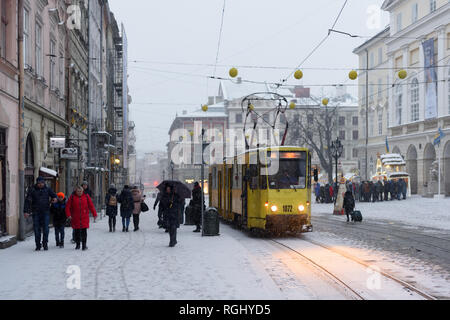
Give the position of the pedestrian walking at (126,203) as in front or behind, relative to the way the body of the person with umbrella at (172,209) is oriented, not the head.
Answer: behind

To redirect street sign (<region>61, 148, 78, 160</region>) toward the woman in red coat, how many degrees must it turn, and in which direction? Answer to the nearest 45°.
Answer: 0° — it already faces them

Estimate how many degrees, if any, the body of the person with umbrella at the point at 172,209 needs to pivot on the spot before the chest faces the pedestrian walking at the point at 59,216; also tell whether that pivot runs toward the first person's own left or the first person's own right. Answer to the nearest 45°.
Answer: approximately 90° to the first person's own right

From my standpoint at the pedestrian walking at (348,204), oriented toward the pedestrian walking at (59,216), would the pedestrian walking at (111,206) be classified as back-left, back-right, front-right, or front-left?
front-right

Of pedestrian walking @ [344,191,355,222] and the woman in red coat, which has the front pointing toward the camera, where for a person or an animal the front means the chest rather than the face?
the woman in red coat

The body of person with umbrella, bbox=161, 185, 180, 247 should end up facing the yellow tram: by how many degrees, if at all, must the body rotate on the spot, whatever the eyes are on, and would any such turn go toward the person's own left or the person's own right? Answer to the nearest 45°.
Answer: approximately 135° to the person's own left

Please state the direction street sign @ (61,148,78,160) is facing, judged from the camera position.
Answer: facing the viewer

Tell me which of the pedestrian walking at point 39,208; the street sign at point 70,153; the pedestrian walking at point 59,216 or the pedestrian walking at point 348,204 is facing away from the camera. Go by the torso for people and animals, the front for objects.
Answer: the pedestrian walking at point 348,204

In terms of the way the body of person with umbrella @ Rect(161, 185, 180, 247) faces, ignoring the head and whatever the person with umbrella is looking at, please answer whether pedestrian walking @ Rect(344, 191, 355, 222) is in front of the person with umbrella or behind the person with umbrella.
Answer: behind

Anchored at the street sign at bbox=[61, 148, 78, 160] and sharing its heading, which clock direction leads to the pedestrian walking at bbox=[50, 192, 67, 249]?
The pedestrian walking is roughly at 12 o'clock from the street sign.

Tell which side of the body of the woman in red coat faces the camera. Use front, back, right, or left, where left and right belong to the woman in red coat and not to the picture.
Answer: front

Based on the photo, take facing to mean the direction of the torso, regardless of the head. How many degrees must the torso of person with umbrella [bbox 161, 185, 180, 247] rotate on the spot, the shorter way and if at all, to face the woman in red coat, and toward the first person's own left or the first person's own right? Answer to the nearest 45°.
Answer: approximately 45° to the first person's own right

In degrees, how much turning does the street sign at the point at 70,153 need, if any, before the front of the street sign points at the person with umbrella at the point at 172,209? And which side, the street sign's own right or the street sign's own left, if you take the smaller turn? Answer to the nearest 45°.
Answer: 0° — it already faces them

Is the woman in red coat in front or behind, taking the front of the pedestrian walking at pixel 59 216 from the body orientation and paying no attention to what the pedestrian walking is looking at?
in front

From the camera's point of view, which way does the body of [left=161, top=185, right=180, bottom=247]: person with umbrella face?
toward the camera

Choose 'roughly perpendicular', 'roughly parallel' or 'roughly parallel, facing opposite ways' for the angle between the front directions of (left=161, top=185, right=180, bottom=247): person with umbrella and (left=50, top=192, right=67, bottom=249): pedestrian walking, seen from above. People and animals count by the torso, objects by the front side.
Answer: roughly parallel
